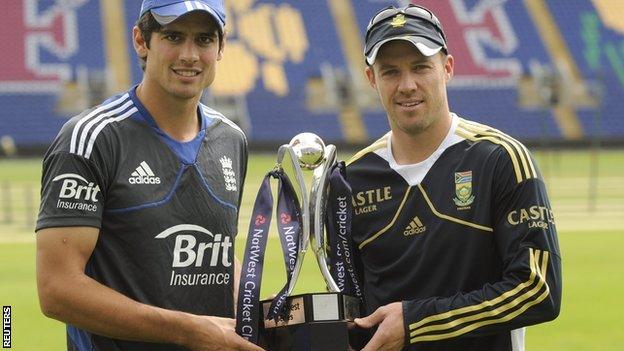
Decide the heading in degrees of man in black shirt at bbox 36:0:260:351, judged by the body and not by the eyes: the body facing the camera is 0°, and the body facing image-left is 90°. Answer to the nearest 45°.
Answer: approximately 315°

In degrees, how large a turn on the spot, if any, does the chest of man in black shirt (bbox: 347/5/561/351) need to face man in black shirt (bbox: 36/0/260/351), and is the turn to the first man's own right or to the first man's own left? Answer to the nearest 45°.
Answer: approximately 45° to the first man's own right

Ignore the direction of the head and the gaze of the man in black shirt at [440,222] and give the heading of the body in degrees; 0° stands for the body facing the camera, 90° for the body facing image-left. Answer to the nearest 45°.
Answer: approximately 45°

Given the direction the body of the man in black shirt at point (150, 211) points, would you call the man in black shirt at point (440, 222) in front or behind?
in front
